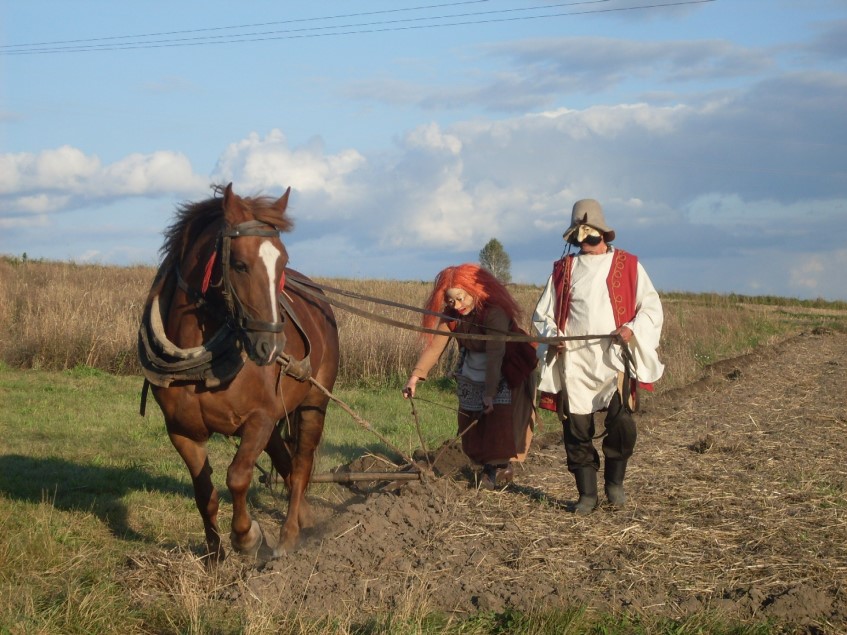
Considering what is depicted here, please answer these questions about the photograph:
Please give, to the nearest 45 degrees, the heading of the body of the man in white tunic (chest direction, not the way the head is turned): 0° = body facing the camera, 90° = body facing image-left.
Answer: approximately 0°

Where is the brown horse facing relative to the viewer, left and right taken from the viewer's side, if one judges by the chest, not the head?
facing the viewer and to the left of the viewer

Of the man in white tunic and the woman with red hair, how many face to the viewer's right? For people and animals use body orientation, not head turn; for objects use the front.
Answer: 0

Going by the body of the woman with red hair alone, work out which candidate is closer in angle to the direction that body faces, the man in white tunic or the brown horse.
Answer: the brown horse

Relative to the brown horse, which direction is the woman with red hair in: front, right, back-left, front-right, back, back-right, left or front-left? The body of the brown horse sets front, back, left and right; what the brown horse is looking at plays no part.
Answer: back

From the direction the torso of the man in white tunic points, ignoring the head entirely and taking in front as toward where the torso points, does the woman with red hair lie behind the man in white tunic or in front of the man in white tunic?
behind

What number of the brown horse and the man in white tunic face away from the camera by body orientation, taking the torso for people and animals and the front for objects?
0

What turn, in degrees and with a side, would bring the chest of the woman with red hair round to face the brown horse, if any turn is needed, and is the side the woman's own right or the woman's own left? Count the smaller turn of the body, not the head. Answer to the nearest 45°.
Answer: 0° — they already face it

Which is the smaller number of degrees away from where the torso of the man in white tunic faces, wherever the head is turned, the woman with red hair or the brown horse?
the brown horse

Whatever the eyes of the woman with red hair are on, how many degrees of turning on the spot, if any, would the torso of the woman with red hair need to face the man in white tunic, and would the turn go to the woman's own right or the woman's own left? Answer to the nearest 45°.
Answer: approximately 90° to the woman's own left

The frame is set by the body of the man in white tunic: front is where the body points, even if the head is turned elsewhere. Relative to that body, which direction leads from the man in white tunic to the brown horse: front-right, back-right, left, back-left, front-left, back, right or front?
front-right

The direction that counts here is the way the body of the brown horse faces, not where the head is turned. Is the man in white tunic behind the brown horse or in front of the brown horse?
behind
